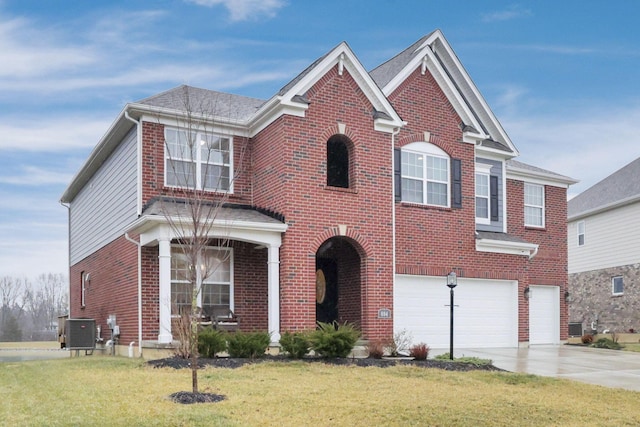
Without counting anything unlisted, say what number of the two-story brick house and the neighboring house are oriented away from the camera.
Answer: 0

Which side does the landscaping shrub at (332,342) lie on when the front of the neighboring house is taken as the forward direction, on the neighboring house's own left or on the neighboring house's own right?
on the neighboring house's own right

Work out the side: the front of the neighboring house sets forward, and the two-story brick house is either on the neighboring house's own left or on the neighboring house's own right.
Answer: on the neighboring house's own right

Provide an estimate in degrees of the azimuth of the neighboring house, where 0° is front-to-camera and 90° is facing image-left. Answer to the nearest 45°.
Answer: approximately 315°

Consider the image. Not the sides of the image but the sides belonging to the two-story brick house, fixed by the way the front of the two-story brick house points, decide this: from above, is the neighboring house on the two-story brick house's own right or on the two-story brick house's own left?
on the two-story brick house's own left

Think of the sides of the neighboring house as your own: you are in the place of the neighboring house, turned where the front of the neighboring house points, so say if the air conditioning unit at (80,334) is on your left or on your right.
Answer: on your right

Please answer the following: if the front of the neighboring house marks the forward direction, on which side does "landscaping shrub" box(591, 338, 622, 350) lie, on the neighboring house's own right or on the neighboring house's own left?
on the neighboring house's own right

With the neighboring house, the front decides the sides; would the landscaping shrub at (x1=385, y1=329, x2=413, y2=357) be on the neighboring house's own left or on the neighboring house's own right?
on the neighboring house's own right

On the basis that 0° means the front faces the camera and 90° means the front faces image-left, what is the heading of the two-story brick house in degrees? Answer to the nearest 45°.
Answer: approximately 315°

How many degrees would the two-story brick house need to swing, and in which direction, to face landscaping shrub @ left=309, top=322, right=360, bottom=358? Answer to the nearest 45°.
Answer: approximately 45° to its right
